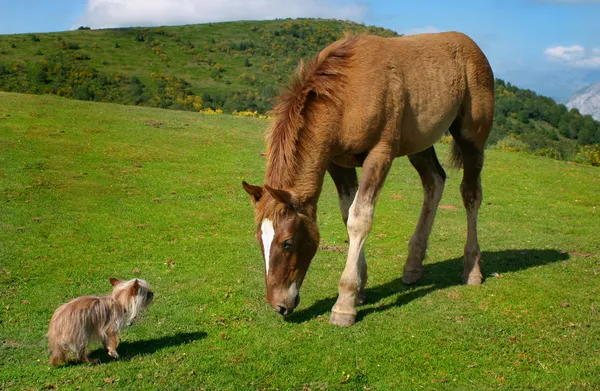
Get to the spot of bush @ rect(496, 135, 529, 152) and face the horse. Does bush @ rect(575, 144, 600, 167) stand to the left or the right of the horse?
left

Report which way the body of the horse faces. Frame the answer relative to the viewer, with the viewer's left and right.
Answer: facing the viewer and to the left of the viewer

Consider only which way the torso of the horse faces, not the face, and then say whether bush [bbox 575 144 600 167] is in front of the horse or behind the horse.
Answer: behind

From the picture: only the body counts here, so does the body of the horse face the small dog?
yes

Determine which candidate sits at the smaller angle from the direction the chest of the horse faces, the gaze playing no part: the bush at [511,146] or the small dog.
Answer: the small dog

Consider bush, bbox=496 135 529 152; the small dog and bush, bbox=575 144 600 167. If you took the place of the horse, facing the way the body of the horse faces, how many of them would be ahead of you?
1

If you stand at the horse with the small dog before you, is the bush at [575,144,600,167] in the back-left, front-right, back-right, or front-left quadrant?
back-right

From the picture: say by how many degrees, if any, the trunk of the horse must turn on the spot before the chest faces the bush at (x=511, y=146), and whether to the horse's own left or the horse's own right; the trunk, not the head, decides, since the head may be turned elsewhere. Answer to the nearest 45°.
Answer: approximately 135° to the horse's own right
